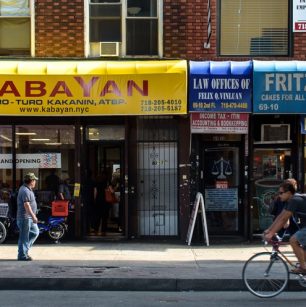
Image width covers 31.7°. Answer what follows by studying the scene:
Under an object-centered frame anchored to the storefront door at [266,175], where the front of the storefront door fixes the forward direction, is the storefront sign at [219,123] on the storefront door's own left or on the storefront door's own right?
on the storefront door's own right

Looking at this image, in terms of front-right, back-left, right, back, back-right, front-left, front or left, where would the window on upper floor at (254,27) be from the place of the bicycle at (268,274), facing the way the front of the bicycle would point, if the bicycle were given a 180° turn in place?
left

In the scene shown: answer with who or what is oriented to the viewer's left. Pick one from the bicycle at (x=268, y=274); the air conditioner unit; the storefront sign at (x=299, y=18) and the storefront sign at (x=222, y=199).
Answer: the bicycle

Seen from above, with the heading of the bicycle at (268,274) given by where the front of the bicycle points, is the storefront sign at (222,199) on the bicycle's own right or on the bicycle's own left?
on the bicycle's own right

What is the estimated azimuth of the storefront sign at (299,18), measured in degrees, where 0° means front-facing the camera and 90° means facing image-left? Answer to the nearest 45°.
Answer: approximately 0°

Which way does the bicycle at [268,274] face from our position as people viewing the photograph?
facing to the left of the viewer

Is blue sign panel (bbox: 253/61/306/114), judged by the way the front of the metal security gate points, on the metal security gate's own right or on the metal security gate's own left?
on the metal security gate's own left

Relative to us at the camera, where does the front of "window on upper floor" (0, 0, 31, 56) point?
facing the viewer

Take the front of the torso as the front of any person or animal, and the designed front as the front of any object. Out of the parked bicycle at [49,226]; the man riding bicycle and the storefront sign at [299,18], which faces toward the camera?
the storefront sign

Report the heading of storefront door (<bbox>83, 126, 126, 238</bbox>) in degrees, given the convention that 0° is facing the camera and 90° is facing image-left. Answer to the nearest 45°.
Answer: approximately 0°

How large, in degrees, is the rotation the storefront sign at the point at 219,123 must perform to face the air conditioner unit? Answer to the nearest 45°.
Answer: approximately 90° to its right

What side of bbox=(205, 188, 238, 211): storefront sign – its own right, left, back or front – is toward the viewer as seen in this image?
front
